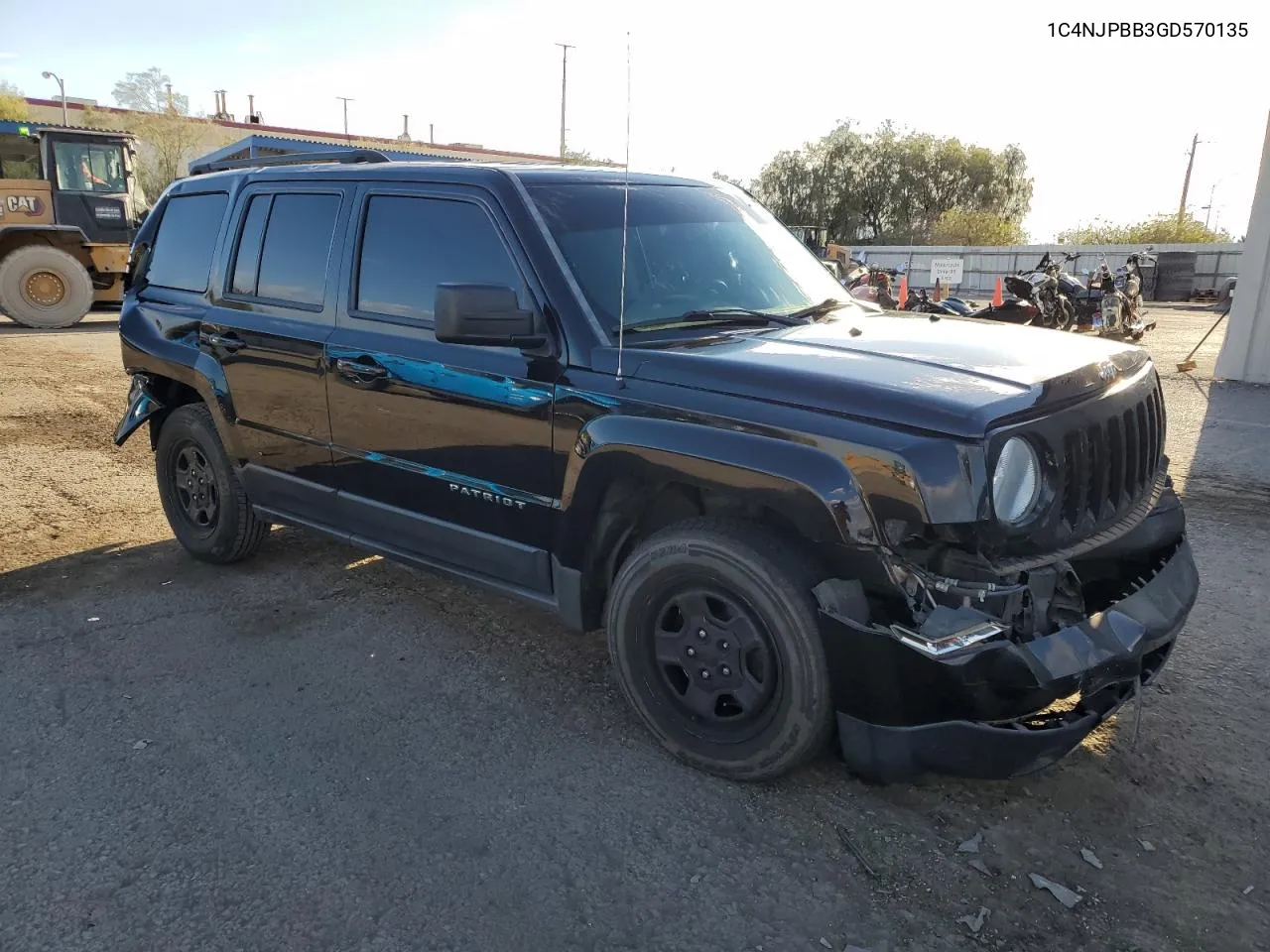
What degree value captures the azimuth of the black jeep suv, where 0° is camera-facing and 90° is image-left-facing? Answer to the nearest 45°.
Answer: approximately 315°

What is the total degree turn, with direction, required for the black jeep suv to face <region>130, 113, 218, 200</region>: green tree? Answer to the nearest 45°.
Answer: approximately 180°

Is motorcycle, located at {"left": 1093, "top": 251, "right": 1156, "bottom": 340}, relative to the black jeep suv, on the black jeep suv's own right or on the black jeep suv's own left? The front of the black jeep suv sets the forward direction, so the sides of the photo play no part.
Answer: on the black jeep suv's own left

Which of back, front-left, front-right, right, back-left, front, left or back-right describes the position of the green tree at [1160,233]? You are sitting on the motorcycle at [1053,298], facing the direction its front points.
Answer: back-left

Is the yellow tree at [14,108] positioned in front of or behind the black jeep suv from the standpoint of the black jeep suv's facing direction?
behind

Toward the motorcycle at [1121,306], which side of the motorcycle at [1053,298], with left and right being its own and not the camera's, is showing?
left
